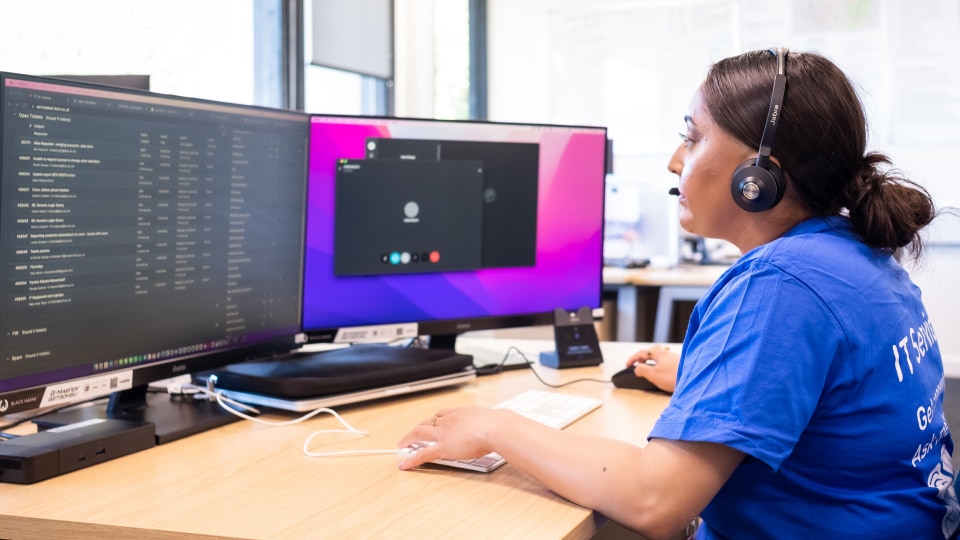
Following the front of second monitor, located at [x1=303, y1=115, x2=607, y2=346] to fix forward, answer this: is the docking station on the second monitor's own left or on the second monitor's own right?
on the second monitor's own right

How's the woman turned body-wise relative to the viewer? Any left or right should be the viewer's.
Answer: facing away from the viewer and to the left of the viewer

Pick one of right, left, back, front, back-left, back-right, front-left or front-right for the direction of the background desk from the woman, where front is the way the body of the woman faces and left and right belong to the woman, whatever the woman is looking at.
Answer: front-right

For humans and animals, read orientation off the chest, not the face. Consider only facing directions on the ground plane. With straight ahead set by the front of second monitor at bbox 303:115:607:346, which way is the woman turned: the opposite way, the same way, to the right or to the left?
the opposite way

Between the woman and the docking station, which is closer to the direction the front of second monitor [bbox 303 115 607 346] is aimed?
the woman

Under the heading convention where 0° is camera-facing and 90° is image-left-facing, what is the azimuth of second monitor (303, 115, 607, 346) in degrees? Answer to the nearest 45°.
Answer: approximately 315°

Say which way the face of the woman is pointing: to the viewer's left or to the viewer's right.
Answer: to the viewer's left

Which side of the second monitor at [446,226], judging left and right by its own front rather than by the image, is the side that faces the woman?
front
